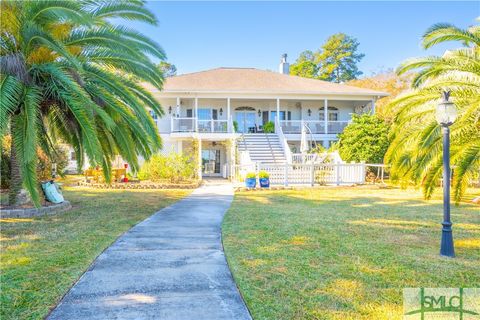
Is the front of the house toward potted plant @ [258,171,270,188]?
yes

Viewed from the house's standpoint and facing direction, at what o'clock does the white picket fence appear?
The white picket fence is roughly at 11 o'clock from the house.

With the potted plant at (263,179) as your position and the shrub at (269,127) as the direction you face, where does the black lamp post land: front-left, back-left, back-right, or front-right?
back-right

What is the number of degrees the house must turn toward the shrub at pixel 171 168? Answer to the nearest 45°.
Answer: approximately 45° to its right

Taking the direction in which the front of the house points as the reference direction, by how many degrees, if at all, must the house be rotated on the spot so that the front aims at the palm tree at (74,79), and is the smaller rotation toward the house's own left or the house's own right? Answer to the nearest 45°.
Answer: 0° — it already faces it

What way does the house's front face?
toward the camera

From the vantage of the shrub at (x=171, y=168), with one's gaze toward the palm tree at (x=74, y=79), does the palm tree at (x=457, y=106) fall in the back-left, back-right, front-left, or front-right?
front-left

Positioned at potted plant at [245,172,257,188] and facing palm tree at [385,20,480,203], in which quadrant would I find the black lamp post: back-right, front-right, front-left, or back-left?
front-right

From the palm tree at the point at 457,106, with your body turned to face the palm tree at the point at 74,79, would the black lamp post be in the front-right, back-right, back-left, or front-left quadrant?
front-left

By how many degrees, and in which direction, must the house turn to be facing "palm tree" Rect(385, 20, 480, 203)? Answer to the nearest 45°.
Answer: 0° — it already faces it

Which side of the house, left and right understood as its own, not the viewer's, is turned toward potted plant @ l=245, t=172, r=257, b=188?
front
